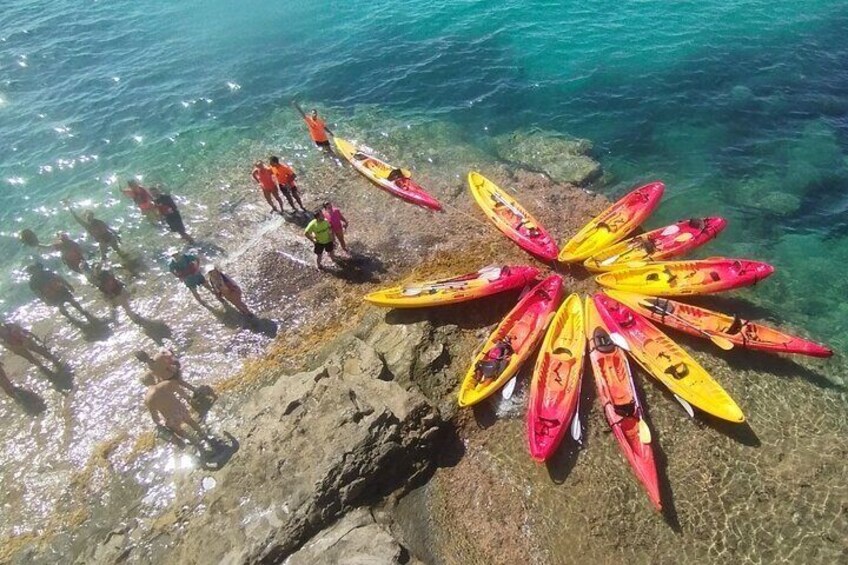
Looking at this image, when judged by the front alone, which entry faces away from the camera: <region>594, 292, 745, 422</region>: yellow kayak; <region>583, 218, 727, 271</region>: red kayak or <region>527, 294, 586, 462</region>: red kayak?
<region>527, 294, 586, 462</region>: red kayak

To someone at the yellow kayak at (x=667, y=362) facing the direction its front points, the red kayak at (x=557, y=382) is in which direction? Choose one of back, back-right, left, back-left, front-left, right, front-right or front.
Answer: right

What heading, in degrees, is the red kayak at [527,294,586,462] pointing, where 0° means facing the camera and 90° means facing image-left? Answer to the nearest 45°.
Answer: approximately 180°

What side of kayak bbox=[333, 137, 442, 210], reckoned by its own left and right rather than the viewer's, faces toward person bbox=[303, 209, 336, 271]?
left

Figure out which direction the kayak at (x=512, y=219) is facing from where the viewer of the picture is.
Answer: facing away from the viewer and to the left of the viewer

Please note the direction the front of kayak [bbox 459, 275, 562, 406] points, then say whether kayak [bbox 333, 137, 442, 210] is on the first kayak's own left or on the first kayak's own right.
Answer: on the first kayak's own left

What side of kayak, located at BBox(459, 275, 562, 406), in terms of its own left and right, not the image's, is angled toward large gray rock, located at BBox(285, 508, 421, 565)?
back

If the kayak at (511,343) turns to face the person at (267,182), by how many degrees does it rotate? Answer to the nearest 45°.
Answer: approximately 90° to its left

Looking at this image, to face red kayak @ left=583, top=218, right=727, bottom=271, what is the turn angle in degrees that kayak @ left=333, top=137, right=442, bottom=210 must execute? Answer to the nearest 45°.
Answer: approximately 180°

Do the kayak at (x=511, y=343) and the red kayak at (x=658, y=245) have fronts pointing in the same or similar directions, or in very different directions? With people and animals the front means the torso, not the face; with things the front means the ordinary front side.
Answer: very different directions

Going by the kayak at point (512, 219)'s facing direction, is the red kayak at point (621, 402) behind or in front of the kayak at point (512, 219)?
behind

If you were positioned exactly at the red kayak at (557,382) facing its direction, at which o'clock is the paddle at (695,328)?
The paddle is roughly at 2 o'clock from the red kayak.
